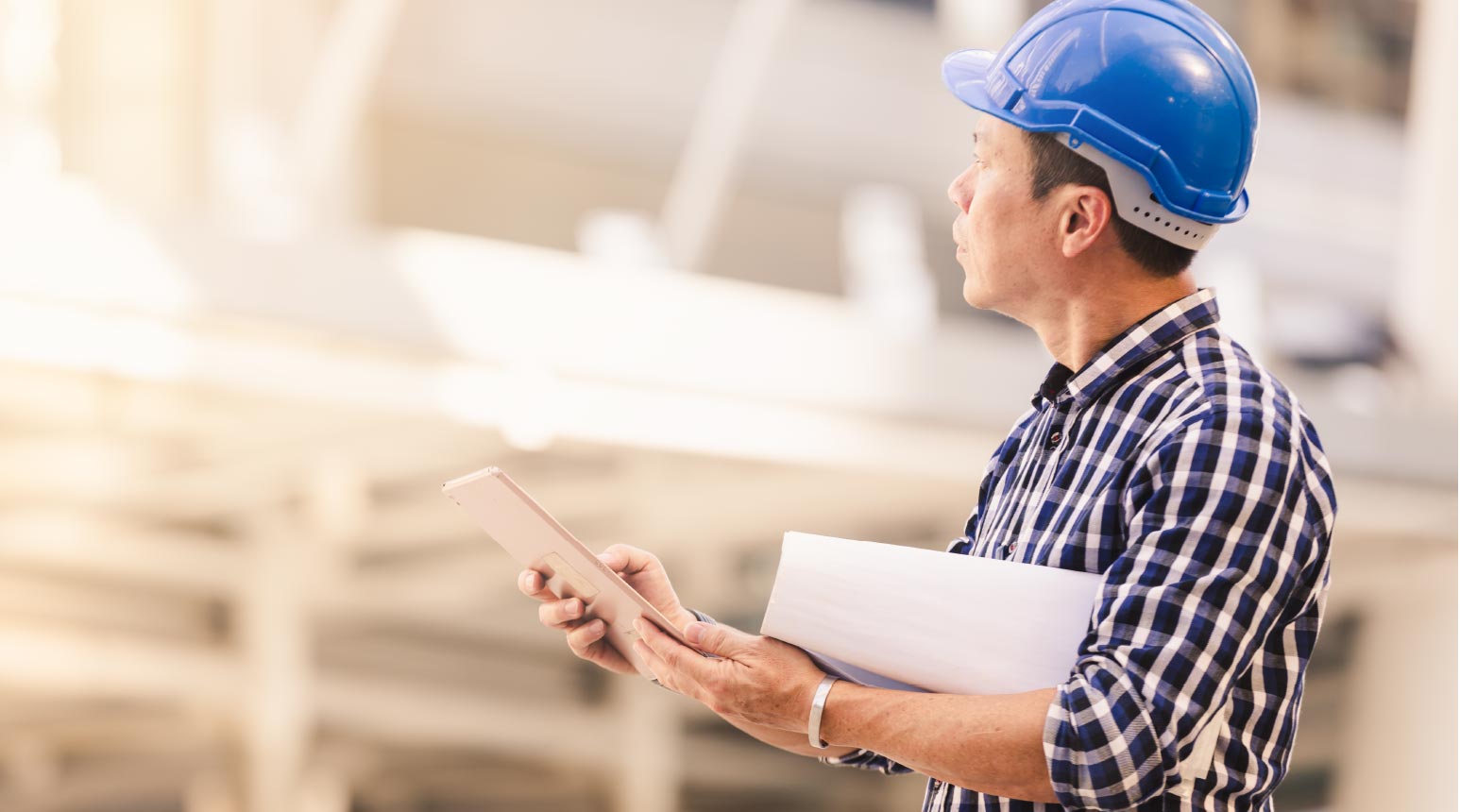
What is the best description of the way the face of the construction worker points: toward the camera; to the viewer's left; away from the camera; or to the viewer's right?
to the viewer's left

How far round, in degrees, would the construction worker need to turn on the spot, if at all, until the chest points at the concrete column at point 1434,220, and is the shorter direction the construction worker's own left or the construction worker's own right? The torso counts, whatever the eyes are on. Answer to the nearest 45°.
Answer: approximately 135° to the construction worker's own right

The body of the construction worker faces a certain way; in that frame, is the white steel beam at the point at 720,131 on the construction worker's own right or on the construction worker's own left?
on the construction worker's own right

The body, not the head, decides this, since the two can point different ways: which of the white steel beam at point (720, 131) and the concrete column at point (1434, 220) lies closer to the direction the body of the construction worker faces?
the white steel beam

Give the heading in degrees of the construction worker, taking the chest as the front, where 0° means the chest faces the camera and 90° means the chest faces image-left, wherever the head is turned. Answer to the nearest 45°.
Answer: approximately 90°

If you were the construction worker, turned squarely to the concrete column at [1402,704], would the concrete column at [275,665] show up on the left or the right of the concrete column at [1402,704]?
left
